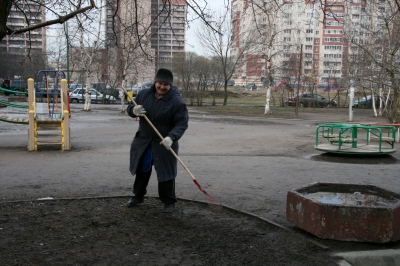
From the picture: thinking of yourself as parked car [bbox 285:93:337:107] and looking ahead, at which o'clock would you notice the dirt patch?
The dirt patch is roughly at 3 o'clock from the parked car.

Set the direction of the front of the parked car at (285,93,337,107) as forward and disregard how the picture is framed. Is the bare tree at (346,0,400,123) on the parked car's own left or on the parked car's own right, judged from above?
on the parked car's own right

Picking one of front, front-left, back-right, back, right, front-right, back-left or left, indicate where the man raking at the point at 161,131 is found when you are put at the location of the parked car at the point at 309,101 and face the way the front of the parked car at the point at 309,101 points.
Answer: right

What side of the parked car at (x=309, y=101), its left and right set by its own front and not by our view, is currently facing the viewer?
right
